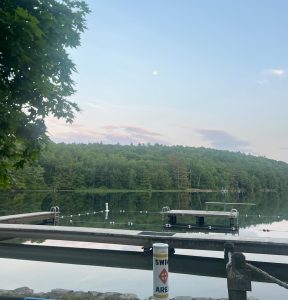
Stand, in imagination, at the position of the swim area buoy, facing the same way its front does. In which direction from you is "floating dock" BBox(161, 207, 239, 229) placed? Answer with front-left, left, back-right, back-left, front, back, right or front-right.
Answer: back-left

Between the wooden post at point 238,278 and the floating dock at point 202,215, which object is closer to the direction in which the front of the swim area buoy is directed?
the wooden post

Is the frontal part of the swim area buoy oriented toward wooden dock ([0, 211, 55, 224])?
no

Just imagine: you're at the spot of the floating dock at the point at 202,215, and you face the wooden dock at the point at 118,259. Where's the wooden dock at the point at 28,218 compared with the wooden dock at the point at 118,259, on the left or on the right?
right

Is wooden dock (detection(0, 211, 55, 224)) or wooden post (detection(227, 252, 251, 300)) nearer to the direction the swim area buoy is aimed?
the wooden post

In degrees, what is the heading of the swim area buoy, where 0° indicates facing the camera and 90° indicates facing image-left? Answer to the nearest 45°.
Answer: approximately 315°

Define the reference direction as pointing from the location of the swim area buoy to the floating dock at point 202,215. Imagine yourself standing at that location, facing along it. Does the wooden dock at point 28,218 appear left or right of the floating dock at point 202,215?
left

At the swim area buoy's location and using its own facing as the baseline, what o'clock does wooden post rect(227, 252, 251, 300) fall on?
The wooden post is roughly at 10 o'clock from the swim area buoy.

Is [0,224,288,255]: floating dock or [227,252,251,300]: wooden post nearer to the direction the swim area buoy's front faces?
the wooden post

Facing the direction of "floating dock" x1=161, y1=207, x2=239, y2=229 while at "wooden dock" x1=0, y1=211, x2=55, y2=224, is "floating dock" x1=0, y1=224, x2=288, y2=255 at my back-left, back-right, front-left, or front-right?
front-right
